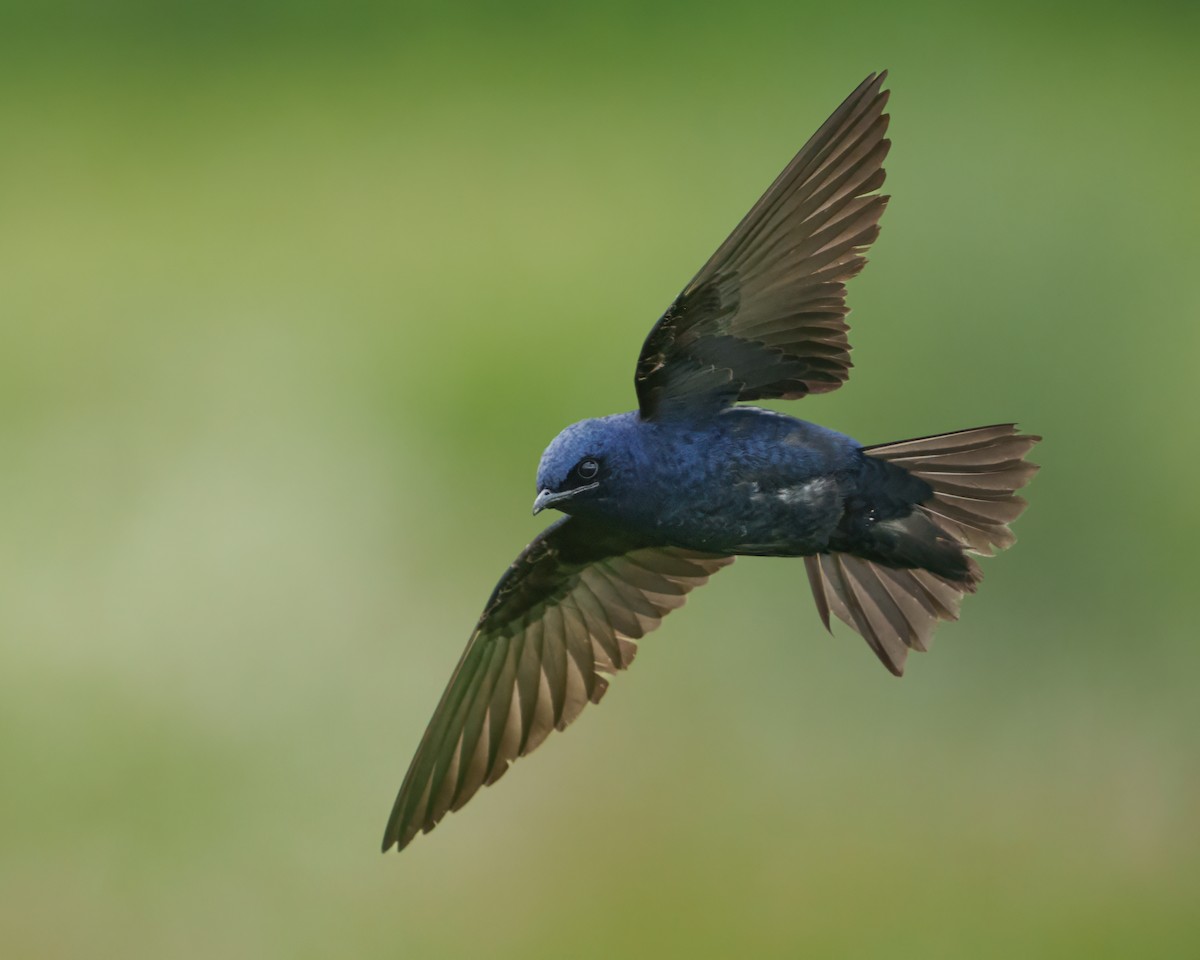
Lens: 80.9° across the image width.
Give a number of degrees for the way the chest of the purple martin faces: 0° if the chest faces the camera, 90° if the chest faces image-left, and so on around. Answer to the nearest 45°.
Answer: approximately 90°
